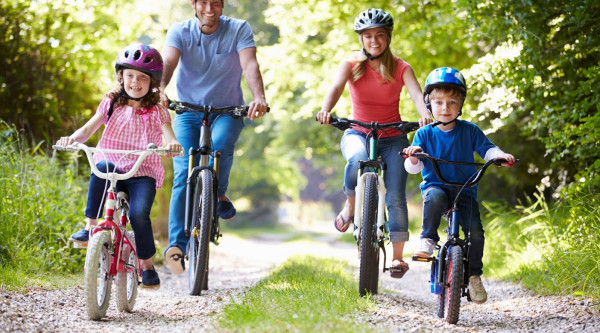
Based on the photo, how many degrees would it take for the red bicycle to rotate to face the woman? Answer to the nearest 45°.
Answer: approximately 90° to its left

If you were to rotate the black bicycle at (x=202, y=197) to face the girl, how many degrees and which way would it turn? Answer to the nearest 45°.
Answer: approximately 45° to its right

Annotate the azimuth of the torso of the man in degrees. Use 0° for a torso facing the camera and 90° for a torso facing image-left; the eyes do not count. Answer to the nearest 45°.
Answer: approximately 0°

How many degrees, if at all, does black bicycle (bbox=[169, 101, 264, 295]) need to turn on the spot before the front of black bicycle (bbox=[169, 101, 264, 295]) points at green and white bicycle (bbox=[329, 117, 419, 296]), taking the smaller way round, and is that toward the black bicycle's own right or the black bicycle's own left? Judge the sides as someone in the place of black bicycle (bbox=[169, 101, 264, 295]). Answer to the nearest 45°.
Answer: approximately 90° to the black bicycle's own left
